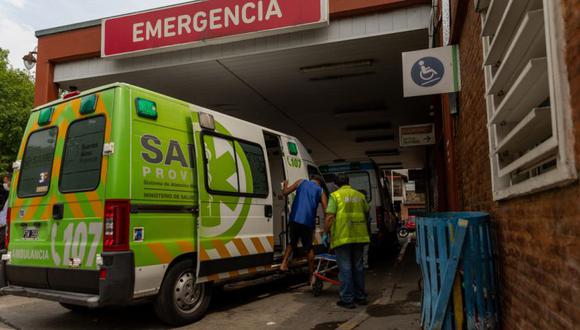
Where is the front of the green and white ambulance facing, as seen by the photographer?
facing away from the viewer and to the right of the viewer

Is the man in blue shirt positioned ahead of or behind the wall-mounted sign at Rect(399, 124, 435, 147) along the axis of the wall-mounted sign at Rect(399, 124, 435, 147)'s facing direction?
ahead

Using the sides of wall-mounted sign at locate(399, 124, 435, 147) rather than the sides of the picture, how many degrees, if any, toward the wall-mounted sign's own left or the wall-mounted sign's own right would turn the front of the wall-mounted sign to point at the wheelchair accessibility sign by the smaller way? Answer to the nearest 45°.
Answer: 0° — it already faces it

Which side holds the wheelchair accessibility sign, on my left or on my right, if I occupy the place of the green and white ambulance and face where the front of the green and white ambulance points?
on my right

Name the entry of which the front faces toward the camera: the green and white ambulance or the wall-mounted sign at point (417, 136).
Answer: the wall-mounted sign

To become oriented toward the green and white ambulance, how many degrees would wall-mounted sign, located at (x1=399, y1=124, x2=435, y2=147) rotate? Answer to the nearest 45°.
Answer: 0° — it already faces it

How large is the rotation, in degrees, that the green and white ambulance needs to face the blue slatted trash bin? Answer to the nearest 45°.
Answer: approximately 90° to its right

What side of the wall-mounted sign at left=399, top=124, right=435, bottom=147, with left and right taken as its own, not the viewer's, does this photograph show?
front

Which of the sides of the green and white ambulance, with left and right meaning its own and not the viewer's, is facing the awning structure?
front

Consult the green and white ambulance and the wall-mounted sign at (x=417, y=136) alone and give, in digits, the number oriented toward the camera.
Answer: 1

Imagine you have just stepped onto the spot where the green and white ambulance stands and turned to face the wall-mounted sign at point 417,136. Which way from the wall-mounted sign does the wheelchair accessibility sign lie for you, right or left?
right

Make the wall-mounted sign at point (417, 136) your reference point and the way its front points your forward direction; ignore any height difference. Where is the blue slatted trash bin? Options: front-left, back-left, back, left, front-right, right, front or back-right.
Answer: front

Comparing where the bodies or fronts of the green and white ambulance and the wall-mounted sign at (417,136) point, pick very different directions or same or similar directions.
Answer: very different directions

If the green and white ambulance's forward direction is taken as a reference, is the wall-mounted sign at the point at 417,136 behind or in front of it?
in front

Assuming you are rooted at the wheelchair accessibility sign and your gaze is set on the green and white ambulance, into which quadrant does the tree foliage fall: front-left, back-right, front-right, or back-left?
front-right
